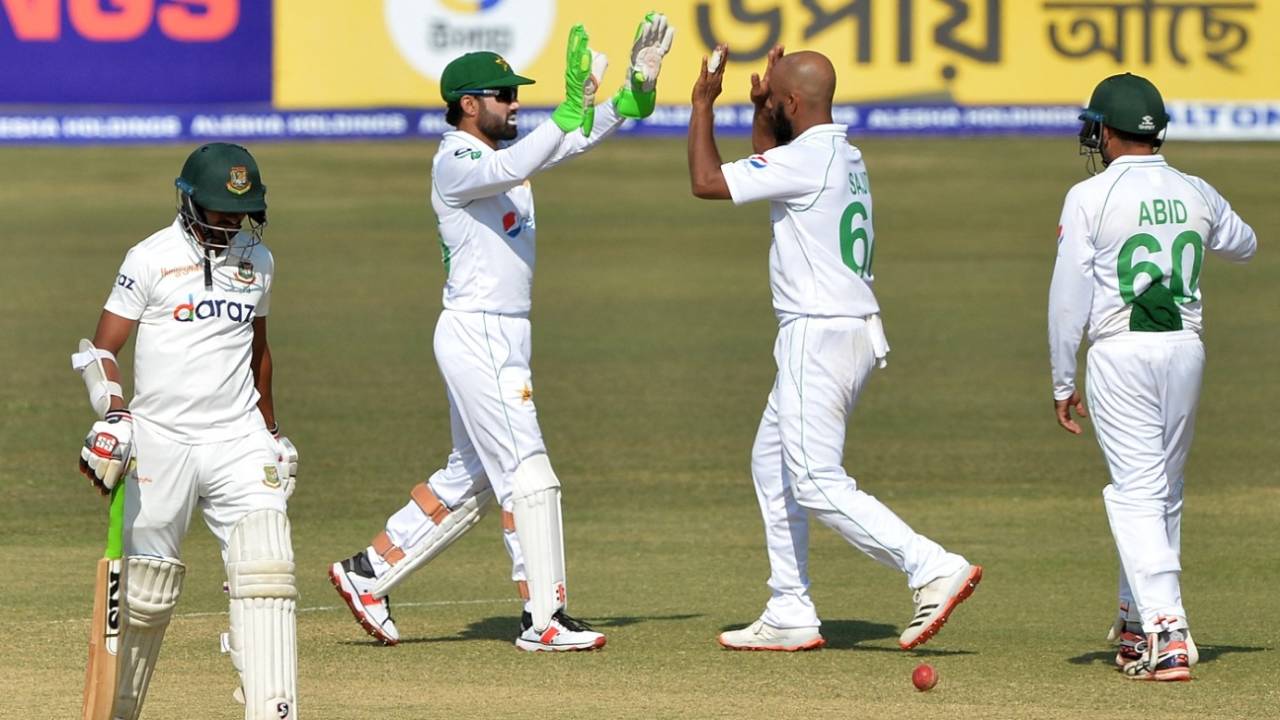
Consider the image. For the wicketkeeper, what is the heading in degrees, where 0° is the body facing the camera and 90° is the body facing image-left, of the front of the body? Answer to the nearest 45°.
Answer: approximately 270°

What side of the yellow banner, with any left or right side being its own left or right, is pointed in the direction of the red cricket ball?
front

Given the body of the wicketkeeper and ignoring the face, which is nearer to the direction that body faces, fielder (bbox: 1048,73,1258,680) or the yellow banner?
the fielder

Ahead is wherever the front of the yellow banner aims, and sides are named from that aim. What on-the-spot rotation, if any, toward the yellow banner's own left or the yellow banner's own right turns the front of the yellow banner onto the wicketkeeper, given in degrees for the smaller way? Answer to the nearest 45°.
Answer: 0° — it already faces them

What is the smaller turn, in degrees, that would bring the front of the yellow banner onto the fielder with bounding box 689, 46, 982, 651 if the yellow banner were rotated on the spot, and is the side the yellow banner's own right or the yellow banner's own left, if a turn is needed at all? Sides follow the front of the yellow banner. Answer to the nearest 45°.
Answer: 0° — it already faces them

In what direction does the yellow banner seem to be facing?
toward the camera

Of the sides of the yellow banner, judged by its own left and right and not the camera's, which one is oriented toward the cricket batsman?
front

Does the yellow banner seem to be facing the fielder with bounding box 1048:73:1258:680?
yes

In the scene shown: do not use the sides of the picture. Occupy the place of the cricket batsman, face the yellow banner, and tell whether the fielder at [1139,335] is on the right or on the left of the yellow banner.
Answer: right

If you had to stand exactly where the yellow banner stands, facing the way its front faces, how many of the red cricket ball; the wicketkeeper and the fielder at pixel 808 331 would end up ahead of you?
3

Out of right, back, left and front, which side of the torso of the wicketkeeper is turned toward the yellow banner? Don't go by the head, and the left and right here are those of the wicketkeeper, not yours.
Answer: left

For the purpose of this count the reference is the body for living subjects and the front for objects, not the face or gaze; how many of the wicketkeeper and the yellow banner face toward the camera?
1

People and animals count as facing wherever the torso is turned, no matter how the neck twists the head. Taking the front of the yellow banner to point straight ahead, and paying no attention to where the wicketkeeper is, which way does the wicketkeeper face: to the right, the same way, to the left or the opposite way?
to the left

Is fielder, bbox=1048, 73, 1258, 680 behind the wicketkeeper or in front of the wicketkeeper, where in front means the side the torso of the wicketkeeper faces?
in front

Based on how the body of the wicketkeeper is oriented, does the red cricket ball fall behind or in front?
in front
